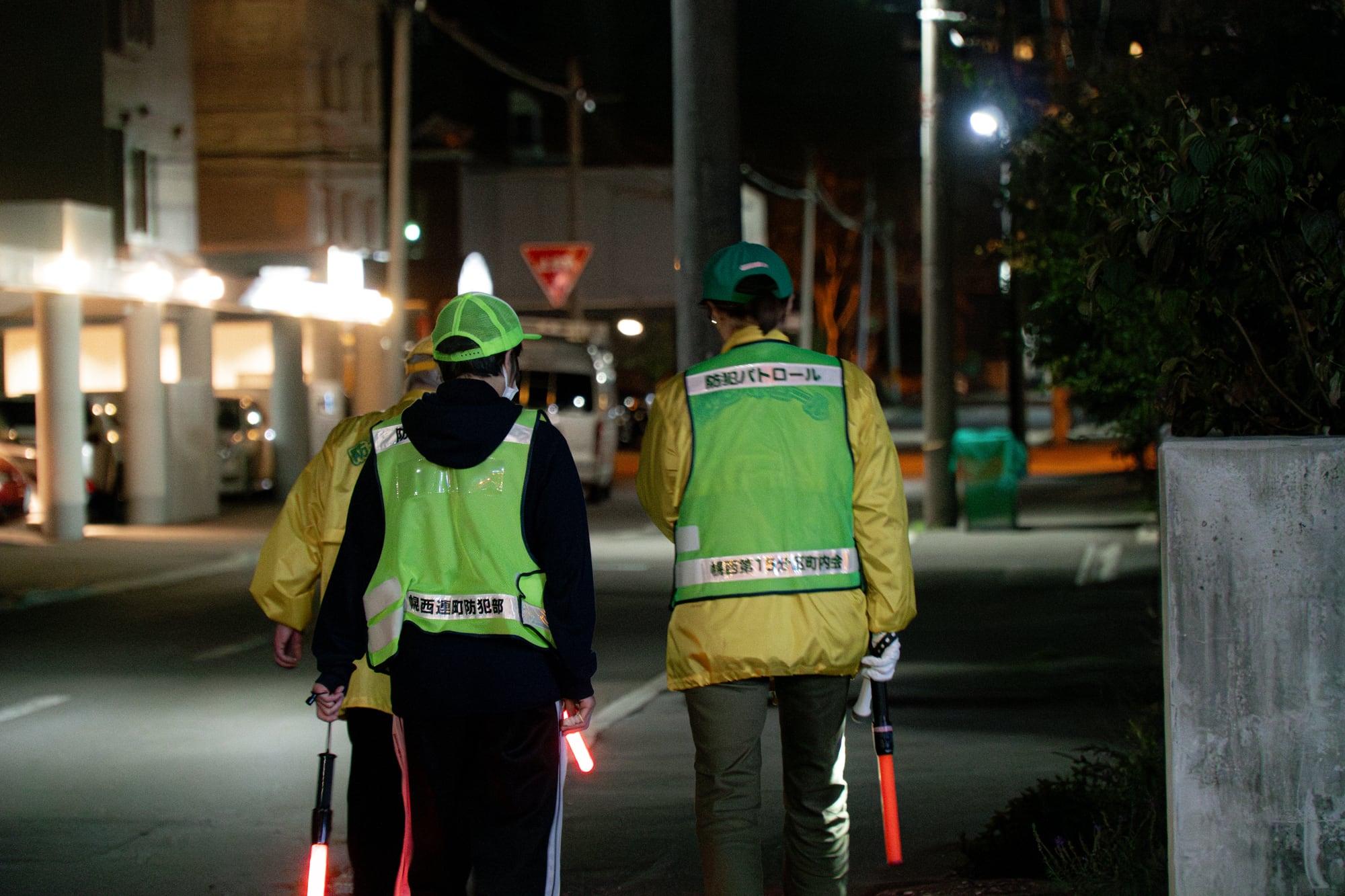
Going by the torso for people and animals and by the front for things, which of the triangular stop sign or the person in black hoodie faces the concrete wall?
the triangular stop sign

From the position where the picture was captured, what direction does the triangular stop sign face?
facing the viewer

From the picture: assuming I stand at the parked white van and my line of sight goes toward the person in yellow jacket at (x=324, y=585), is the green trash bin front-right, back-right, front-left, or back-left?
front-left

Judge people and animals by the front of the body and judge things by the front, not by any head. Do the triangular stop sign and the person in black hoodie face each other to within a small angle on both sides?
yes

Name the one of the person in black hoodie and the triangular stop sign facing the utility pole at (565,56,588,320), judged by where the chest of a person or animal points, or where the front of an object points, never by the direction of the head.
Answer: the person in black hoodie

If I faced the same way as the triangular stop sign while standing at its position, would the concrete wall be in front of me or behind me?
in front

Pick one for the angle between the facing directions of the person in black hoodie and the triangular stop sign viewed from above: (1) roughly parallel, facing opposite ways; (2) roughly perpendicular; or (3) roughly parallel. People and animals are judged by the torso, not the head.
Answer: roughly parallel, facing opposite ways

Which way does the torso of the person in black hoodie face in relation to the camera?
away from the camera

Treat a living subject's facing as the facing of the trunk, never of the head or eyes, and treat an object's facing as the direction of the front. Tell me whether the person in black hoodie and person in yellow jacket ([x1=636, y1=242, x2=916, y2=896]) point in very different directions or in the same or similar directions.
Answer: same or similar directions

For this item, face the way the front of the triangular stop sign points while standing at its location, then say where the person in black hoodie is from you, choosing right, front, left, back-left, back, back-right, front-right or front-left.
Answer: front

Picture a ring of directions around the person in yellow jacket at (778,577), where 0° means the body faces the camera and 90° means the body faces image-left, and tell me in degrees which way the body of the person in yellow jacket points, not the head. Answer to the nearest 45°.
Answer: approximately 180°

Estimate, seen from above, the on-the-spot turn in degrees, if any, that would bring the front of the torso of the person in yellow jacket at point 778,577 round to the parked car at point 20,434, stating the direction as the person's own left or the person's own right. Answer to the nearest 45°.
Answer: approximately 45° to the person's own left

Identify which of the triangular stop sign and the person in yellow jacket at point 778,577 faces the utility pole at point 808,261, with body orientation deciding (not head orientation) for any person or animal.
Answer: the person in yellow jacket

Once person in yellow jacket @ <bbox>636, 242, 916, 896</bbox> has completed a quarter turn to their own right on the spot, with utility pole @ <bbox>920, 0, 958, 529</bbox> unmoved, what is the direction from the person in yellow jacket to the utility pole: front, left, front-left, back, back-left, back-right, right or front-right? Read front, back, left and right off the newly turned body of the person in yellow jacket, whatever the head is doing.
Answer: left

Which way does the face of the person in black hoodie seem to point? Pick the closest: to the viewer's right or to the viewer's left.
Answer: to the viewer's right

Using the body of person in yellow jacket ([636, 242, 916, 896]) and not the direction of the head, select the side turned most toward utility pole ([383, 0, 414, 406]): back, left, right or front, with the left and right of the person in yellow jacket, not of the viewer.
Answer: front

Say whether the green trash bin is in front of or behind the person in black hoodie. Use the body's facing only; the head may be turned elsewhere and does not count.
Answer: in front

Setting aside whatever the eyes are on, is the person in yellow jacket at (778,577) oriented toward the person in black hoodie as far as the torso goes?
no
